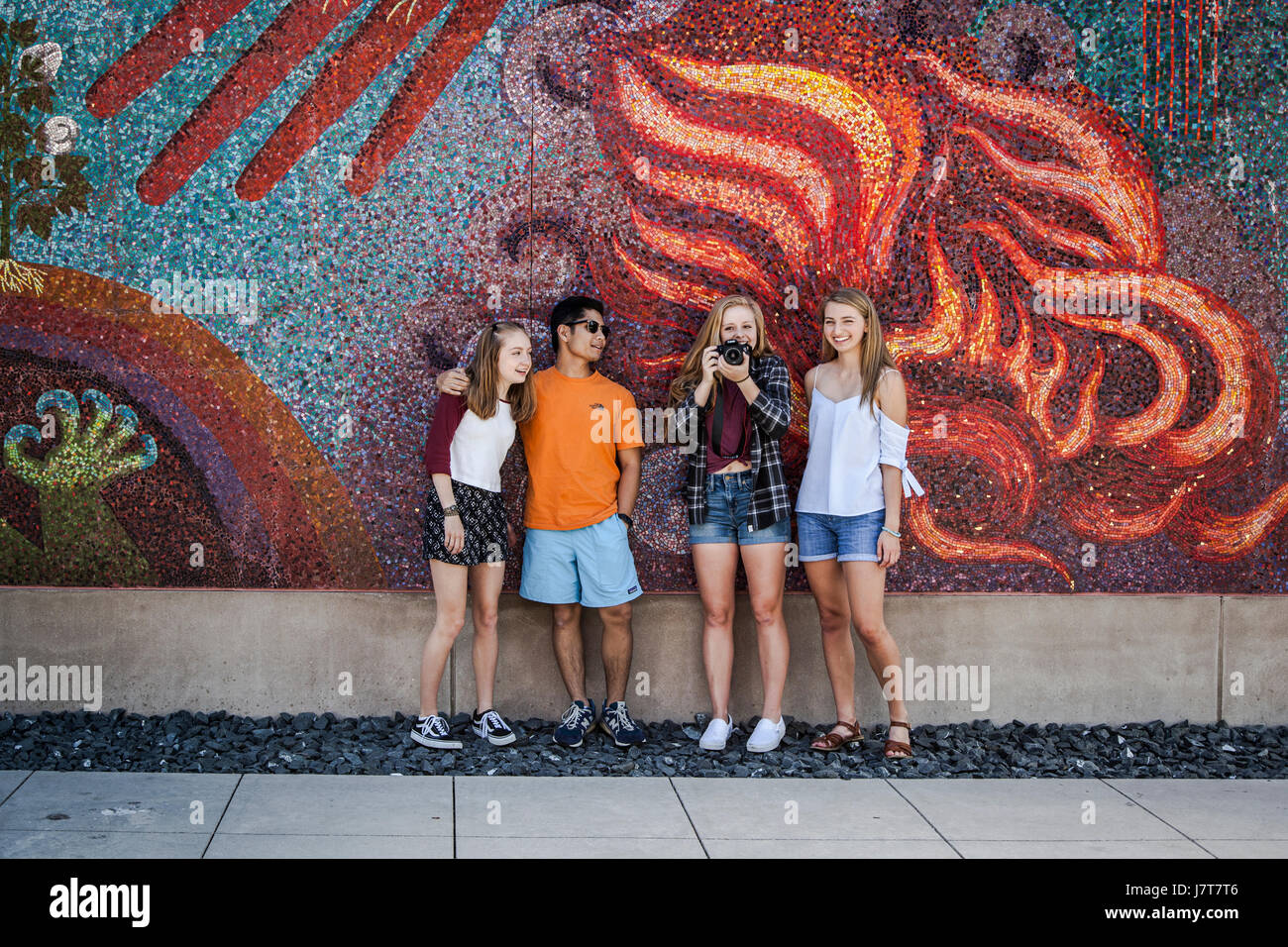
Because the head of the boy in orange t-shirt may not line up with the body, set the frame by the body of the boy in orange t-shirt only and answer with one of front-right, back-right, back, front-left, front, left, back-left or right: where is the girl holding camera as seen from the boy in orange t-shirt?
left

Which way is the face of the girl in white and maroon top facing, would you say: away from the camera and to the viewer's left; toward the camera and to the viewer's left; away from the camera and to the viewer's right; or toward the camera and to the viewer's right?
toward the camera and to the viewer's right

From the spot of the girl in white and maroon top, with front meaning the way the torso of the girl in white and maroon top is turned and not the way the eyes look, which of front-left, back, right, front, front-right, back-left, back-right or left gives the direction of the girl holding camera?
front-left

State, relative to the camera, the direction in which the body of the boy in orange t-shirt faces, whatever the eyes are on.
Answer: toward the camera

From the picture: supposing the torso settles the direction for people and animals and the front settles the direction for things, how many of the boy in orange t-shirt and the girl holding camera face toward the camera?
2

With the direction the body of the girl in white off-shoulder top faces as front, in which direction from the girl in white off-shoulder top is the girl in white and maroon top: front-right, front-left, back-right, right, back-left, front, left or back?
front-right

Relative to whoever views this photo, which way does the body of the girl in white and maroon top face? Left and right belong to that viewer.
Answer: facing the viewer and to the right of the viewer

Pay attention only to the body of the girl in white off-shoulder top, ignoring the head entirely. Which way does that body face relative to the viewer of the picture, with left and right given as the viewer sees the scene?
facing the viewer and to the left of the viewer

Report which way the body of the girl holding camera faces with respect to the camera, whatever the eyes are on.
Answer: toward the camera
